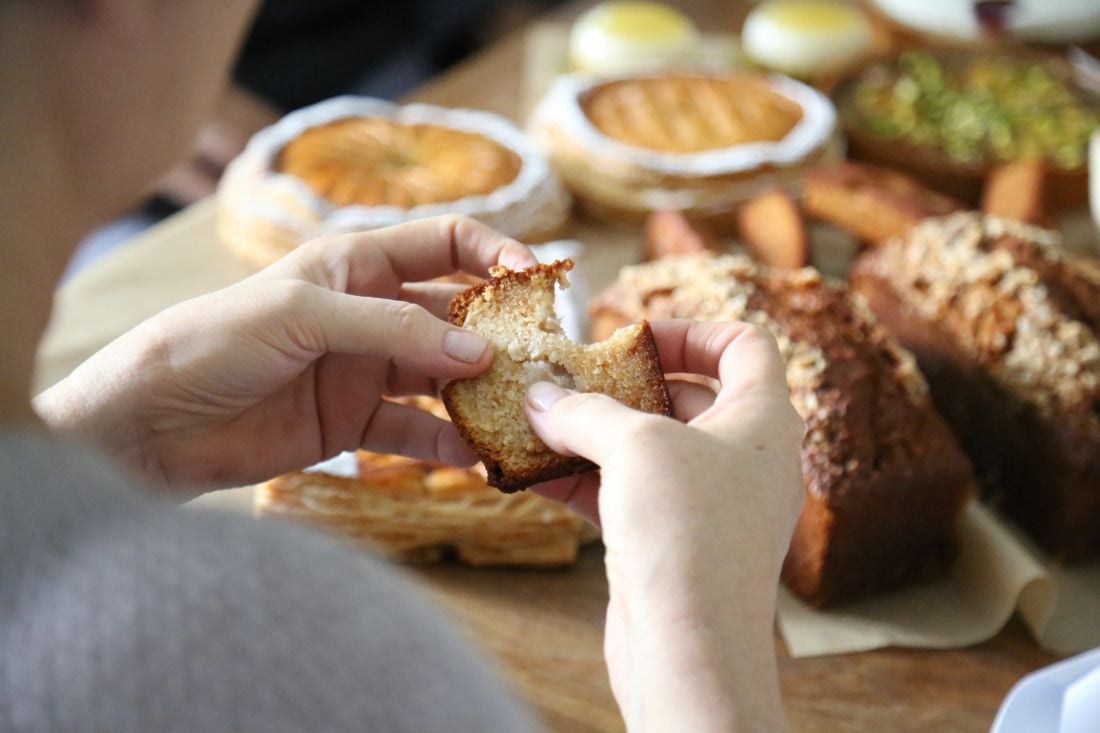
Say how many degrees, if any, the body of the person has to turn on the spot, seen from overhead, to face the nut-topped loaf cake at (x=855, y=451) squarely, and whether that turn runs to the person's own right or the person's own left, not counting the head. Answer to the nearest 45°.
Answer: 0° — they already face it

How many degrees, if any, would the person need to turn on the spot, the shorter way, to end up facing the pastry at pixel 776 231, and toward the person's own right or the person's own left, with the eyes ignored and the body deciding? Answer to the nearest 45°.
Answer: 0° — they already face it

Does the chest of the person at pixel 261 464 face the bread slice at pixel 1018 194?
yes

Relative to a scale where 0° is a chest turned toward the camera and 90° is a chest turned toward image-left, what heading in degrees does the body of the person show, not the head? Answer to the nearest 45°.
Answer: approximately 225°
